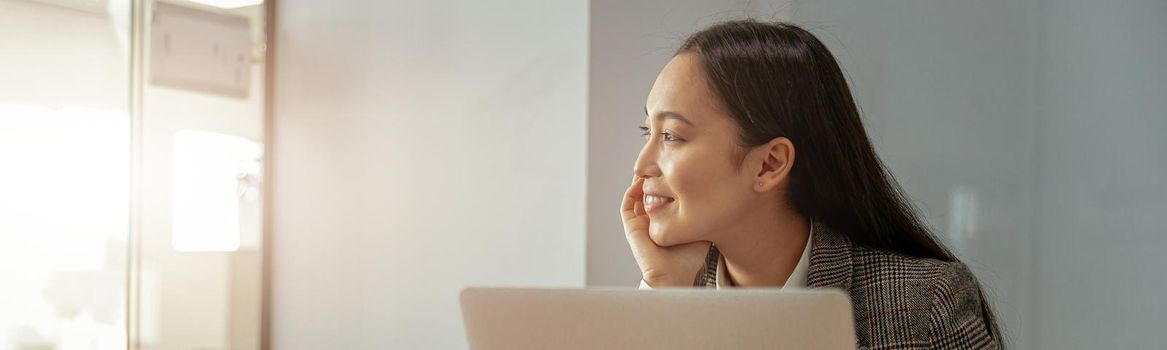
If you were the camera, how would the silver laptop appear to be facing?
facing away from the viewer

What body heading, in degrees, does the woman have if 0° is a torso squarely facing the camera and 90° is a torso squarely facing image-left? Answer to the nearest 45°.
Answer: approximately 45°

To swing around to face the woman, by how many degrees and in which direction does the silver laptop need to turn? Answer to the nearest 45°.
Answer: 0° — it already faces them

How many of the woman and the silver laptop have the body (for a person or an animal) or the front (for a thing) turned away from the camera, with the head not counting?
1

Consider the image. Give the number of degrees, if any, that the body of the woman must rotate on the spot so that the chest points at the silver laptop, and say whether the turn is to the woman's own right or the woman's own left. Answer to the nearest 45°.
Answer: approximately 45° to the woman's own left

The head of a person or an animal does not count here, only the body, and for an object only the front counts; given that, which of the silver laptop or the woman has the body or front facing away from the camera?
the silver laptop

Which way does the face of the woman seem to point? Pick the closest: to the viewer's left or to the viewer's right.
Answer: to the viewer's left
